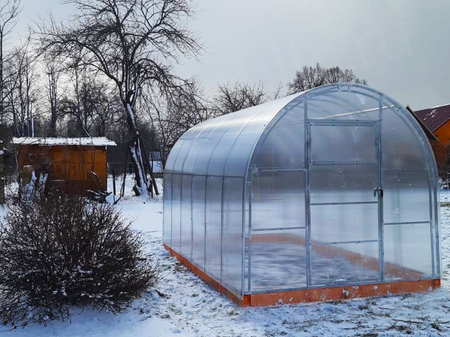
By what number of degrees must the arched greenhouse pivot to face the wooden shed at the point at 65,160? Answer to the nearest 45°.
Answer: approximately 180°

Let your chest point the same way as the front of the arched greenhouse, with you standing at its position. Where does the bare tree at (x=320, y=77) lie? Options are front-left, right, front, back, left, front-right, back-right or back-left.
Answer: back-left

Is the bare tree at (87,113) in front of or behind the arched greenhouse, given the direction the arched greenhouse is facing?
behind

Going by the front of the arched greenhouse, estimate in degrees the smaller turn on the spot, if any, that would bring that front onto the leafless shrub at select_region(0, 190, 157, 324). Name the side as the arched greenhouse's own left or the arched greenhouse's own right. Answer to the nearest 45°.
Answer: approximately 90° to the arched greenhouse's own right

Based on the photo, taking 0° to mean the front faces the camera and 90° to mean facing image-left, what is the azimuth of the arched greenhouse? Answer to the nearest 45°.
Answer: approximately 315°

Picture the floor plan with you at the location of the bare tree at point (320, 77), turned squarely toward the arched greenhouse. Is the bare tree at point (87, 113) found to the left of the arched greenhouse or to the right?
right
